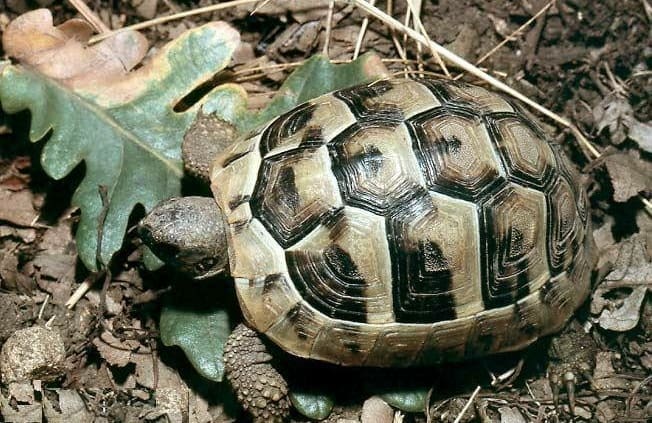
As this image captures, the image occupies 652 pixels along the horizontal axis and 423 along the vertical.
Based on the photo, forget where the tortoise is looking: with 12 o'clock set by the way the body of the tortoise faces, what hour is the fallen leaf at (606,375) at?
The fallen leaf is roughly at 6 o'clock from the tortoise.

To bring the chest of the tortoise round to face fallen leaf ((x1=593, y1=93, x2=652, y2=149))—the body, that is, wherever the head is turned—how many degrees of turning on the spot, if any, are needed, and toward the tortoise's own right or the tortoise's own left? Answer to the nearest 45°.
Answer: approximately 135° to the tortoise's own right

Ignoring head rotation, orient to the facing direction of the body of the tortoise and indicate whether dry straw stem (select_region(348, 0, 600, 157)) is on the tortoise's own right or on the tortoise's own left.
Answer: on the tortoise's own right

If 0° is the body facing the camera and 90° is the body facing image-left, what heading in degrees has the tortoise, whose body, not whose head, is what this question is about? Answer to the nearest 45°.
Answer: approximately 90°

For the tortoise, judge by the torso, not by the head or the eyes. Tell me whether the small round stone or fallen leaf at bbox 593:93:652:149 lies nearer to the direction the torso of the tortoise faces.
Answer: the small round stone

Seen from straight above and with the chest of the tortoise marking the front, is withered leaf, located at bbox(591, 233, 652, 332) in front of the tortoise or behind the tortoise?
behind

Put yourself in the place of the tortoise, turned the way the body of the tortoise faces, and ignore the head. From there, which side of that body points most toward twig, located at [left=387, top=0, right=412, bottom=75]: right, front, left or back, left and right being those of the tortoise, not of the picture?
right

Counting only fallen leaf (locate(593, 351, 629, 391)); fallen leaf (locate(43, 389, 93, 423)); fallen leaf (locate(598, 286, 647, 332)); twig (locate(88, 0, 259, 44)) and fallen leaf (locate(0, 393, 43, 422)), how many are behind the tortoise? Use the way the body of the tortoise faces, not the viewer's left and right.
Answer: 2

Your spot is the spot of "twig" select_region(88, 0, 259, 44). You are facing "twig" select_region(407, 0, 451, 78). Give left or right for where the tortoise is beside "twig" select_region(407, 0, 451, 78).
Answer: right
